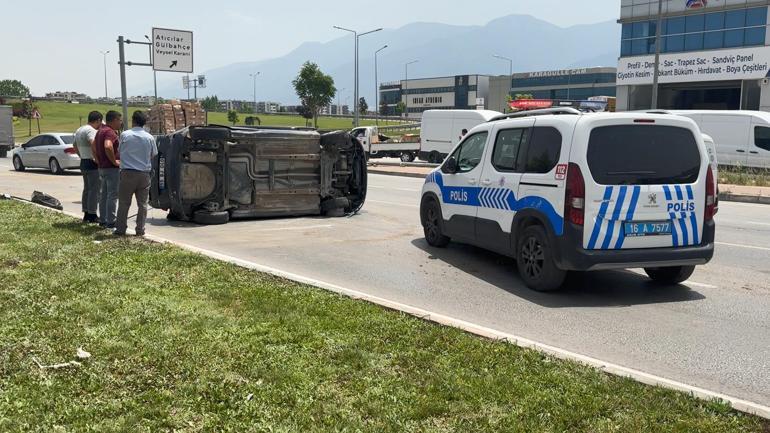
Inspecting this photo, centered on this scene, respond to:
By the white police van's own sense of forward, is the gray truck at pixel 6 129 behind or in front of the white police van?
in front

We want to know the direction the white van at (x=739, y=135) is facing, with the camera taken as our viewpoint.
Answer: facing to the right of the viewer

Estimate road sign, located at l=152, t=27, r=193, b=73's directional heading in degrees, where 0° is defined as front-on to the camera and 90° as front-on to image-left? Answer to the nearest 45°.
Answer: approximately 0°

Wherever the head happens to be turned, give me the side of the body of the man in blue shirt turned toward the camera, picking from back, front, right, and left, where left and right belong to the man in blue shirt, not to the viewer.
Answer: back

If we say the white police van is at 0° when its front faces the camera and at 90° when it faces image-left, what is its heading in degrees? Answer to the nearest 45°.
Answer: approximately 135°

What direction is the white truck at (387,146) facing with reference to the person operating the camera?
facing to the left of the viewer

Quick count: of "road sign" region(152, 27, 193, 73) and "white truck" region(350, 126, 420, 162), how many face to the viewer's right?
0

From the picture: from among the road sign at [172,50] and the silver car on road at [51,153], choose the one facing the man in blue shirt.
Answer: the road sign

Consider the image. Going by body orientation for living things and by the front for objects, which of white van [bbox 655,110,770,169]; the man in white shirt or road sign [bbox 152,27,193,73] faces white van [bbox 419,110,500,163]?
the man in white shirt

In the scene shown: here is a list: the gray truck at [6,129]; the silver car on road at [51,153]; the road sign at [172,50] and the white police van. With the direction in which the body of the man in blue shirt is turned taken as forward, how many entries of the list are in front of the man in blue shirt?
3

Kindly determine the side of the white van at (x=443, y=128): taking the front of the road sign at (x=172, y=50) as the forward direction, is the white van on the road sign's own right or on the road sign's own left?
on the road sign's own left
